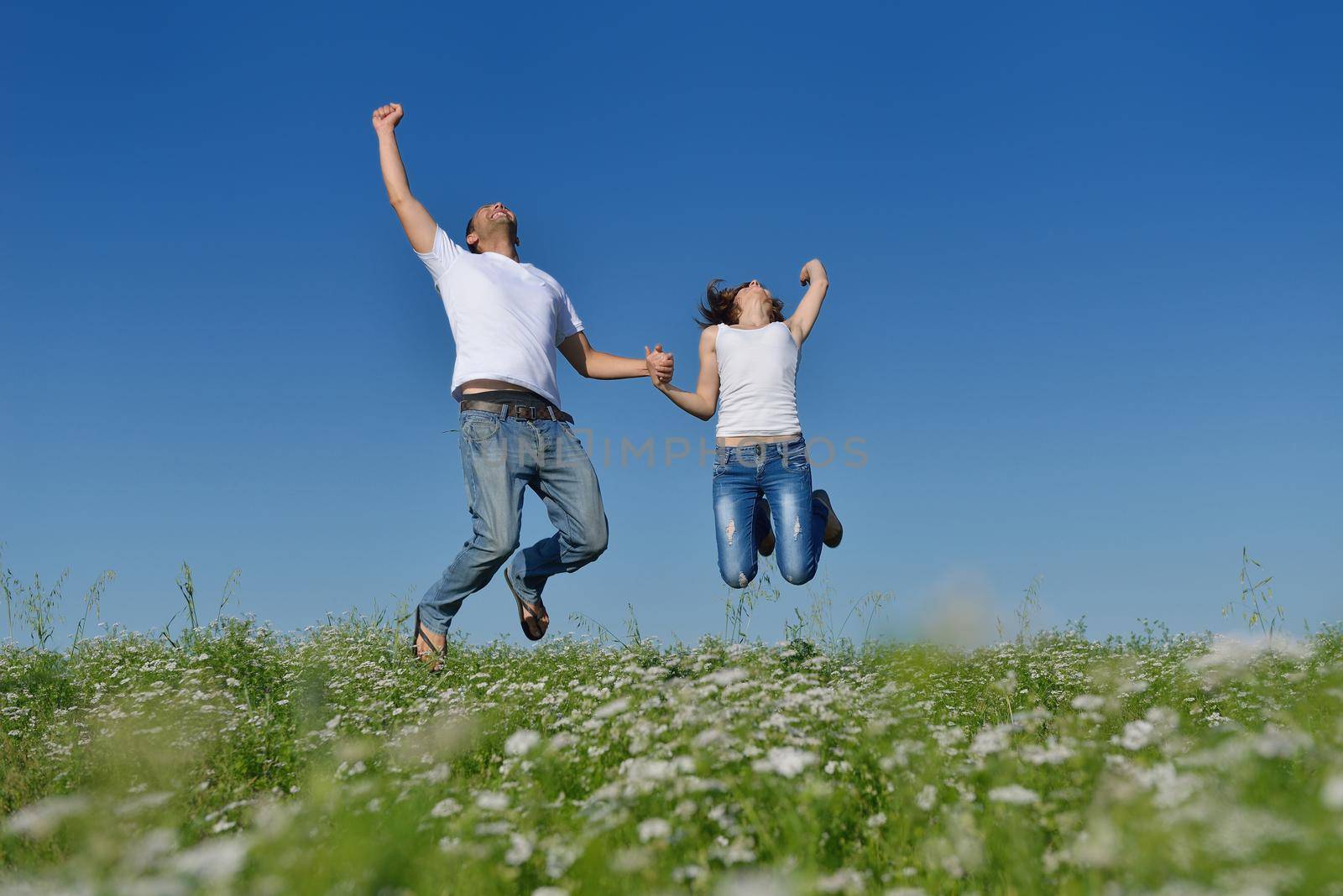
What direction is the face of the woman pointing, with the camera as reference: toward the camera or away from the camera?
toward the camera

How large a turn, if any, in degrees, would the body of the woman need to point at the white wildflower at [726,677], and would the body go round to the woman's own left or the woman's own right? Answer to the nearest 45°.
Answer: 0° — they already face it

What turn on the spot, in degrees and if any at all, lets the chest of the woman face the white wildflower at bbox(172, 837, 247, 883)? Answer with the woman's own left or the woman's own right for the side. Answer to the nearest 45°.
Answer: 0° — they already face it

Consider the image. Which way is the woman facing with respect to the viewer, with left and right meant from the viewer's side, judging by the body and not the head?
facing the viewer

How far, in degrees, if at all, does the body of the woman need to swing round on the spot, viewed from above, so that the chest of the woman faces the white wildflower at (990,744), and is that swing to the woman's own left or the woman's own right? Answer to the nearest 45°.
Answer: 0° — they already face it

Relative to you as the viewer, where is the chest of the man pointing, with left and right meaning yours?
facing the viewer and to the right of the viewer

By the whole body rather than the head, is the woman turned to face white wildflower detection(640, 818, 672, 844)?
yes

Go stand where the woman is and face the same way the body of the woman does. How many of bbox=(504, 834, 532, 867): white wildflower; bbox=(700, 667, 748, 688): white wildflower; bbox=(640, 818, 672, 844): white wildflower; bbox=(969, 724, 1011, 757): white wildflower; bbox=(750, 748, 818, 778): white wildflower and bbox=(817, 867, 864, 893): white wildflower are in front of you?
6

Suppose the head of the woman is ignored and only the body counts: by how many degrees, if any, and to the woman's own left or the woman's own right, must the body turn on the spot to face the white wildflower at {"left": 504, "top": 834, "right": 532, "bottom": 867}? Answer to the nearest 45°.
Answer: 0° — they already face it

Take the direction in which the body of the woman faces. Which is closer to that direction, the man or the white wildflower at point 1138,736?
the white wildflower

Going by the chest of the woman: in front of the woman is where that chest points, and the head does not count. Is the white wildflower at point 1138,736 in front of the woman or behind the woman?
in front

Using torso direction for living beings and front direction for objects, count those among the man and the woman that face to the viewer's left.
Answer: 0

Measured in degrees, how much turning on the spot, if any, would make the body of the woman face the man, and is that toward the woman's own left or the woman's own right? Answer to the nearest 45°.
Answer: approximately 45° to the woman's own right

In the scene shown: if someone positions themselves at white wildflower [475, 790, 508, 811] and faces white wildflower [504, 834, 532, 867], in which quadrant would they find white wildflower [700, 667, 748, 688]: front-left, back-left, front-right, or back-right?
back-left

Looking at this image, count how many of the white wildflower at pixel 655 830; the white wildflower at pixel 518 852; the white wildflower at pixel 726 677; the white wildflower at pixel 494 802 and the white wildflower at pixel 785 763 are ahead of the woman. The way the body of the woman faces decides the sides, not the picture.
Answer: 5

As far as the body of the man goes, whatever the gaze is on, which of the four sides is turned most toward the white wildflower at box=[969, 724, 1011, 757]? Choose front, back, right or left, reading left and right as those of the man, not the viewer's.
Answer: front
